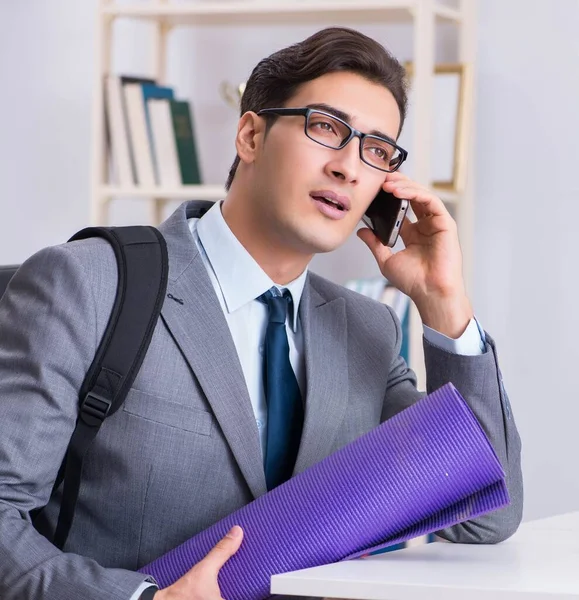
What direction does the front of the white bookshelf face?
toward the camera

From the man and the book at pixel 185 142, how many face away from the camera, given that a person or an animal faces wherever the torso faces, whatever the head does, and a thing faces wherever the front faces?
0

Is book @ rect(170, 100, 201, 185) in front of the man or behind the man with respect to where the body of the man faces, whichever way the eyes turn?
behind

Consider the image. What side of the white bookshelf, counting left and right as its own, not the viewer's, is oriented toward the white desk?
front

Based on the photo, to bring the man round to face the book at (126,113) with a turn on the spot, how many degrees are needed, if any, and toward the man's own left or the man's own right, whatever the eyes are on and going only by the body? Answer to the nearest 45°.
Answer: approximately 135° to the man's own left

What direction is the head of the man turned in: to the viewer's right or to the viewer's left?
to the viewer's right

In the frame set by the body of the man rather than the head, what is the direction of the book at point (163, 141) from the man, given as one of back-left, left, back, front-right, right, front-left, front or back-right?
back-left

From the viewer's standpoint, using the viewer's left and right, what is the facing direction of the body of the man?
facing the viewer and to the right of the viewer

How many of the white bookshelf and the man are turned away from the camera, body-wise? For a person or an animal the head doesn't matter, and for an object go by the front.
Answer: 0

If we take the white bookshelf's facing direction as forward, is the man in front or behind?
in front
